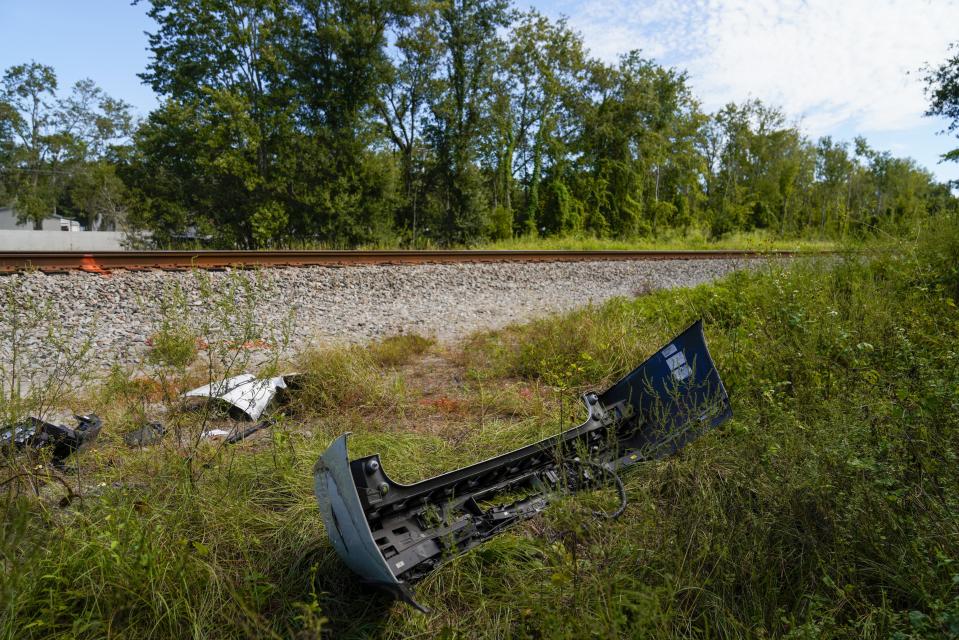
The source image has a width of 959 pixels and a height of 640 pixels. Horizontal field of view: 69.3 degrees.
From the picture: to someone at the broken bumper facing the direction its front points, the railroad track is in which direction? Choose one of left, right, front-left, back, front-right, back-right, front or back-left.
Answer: front

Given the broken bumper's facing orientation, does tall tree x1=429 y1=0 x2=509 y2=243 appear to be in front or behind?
in front

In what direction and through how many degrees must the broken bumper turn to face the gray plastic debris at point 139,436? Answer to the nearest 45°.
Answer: approximately 45° to its left

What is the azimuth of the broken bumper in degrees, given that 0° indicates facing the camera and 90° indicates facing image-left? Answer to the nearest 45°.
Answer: approximately 135°

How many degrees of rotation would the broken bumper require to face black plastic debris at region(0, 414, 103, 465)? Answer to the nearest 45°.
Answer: approximately 45° to its left
